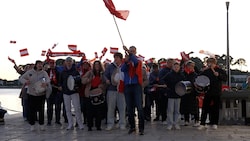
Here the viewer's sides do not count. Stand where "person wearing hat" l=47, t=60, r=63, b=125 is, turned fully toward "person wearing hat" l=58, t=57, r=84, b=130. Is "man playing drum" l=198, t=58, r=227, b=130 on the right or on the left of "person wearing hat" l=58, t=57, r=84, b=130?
left

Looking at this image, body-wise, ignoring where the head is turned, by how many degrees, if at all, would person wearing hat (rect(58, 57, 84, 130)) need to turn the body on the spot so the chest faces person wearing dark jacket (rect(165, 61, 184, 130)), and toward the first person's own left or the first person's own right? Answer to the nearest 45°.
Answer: approximately 90° to the first person's own left

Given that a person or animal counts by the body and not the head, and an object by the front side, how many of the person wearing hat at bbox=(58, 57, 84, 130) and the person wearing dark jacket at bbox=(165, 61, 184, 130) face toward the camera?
2

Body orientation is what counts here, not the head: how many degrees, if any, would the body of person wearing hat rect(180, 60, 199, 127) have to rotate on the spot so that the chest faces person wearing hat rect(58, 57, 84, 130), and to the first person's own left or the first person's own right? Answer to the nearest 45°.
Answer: approximately 90° to the first person's own right

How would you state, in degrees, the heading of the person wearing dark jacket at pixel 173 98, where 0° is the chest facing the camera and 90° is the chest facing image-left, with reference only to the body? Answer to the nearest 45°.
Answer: approximately 0°

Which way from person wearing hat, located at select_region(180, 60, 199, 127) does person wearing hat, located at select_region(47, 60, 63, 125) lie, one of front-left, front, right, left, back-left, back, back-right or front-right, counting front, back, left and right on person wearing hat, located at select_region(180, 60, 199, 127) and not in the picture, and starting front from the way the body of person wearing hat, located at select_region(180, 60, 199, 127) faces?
right

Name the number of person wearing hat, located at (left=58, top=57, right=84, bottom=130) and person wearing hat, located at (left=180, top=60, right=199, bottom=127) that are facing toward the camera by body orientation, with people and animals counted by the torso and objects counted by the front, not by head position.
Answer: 2
